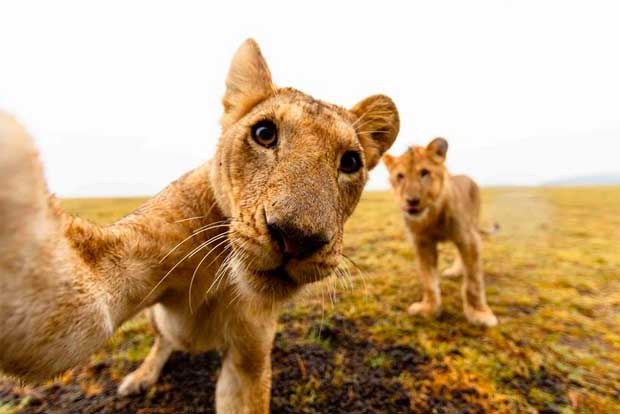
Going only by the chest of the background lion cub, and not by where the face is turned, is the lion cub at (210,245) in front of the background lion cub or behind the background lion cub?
in front

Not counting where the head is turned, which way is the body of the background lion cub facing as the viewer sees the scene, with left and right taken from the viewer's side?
facing the viewer
